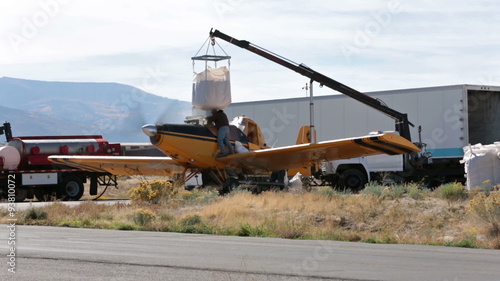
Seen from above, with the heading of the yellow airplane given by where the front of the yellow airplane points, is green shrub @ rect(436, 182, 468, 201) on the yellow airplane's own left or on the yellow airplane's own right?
on the yellow airplane's own left

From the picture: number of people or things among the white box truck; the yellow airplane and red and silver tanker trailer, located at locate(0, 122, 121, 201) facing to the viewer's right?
0

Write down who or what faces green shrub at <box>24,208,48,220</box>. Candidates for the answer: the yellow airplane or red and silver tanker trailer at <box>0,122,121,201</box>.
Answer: the yellow airplane

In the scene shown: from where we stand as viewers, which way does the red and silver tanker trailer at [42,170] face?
facing to the left of the viewer

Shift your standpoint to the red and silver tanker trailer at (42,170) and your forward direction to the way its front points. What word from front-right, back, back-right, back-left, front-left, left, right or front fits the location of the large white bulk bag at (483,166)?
back-left

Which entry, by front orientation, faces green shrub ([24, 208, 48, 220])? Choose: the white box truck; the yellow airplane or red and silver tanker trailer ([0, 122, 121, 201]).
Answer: the yellow airplane

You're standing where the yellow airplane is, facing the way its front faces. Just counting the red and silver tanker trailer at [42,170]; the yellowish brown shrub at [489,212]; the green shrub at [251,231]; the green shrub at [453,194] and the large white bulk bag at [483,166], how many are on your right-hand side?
1

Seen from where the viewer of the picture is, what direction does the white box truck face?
facing away from the viewer and to the left of the viewer

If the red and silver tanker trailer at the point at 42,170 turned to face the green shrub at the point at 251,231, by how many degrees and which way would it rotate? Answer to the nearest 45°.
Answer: approximately 90° to its left

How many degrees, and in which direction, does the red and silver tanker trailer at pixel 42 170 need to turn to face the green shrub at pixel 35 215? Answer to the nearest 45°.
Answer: approximately 90° to its left

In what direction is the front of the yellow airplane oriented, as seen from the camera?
facing the viewer and to the left of the viewer
